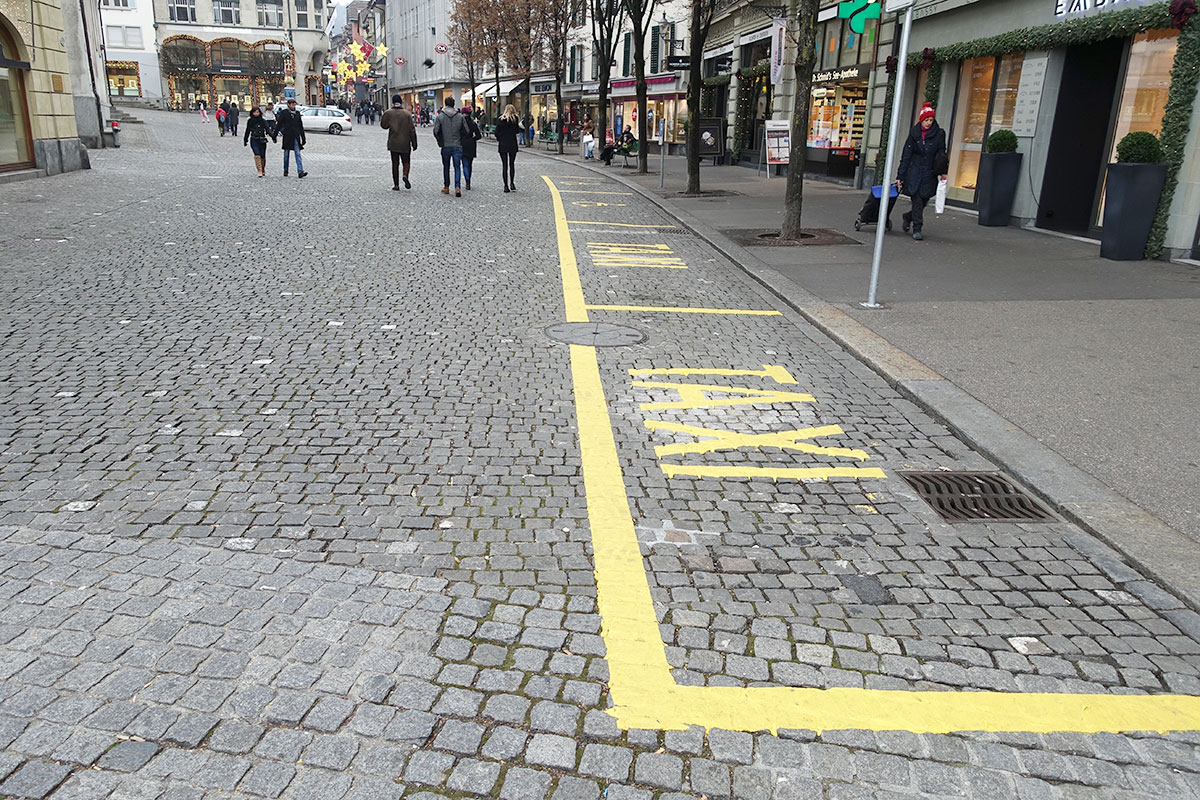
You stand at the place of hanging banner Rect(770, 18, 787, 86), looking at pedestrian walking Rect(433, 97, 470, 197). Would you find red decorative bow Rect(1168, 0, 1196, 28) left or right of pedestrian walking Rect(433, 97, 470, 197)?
left

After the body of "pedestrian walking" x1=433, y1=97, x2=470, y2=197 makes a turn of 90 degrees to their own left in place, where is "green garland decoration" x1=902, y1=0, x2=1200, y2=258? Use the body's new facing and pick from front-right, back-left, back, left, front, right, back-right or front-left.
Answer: back-left

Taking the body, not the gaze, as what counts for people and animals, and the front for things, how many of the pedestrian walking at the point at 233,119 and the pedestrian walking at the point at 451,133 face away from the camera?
2

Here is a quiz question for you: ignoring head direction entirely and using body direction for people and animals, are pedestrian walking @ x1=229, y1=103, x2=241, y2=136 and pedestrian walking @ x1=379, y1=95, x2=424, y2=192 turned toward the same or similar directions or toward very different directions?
same or similar directions

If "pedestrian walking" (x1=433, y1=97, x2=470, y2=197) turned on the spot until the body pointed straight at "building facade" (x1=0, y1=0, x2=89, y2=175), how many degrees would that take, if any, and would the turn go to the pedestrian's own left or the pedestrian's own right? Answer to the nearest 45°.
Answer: approximately 90° to the pedestrian's own left

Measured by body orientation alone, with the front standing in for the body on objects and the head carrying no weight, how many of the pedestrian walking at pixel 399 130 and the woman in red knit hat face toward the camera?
1

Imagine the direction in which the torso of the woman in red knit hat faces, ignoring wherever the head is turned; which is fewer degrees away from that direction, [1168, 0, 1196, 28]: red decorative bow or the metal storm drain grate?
the metal storm drain grate

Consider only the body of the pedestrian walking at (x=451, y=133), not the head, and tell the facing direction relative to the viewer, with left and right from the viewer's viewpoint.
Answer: facing away from the viewer

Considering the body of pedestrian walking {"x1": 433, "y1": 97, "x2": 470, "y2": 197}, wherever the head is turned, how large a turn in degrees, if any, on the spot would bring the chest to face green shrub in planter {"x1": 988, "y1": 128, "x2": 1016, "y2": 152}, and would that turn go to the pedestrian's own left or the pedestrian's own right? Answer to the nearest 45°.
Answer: approximately 135° to the pedestrian's own right

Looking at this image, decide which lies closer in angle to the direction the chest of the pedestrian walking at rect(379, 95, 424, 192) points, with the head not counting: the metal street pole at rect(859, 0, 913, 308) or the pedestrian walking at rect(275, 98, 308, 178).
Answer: the pedestrian walking

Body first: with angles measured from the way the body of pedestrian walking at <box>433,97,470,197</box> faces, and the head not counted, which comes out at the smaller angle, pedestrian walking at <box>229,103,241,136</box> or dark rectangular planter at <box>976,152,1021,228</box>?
the pedestrian walking

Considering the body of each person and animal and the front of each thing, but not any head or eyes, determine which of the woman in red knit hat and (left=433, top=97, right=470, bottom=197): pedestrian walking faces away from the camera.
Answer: the pedestrian walking

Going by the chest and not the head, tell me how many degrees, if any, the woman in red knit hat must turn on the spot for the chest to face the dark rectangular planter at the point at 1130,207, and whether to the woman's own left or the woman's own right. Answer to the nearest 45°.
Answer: approximately 45° to the woman's own left

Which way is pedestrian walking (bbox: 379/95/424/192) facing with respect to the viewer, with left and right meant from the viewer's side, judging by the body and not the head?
facing away from the viewer

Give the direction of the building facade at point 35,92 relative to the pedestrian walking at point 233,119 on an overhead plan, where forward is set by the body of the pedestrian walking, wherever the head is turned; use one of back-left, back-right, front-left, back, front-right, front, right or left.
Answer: back

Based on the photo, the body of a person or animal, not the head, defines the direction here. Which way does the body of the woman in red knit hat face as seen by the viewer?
toward the camera
